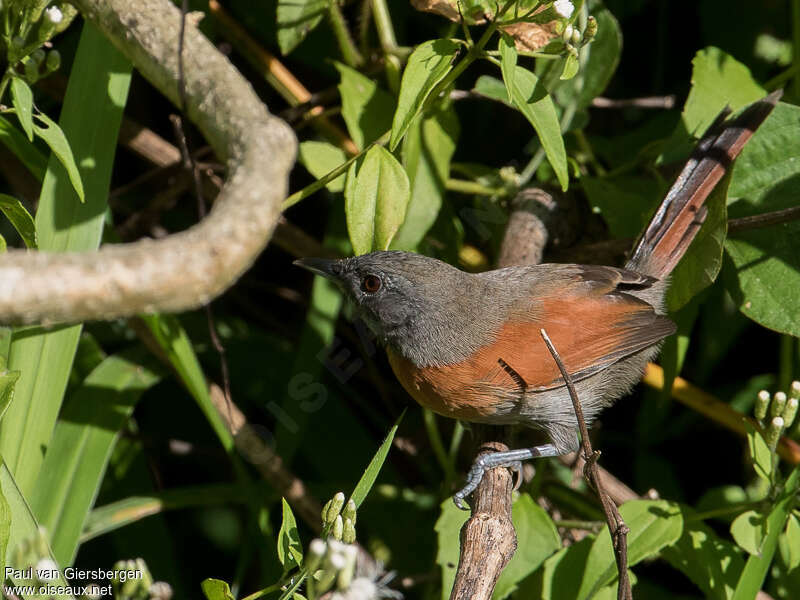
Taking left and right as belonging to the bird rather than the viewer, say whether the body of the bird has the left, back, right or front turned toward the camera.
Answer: left

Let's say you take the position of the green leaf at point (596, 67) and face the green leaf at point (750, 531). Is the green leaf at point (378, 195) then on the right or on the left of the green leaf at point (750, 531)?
right

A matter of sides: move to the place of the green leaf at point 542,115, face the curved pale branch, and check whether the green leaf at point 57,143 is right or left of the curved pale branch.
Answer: right

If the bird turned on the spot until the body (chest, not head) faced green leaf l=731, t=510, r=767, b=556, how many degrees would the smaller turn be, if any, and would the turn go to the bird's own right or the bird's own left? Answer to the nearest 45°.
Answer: approximately 135° to the bird's own left

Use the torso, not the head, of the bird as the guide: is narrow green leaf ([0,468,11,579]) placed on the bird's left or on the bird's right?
on the bird's left

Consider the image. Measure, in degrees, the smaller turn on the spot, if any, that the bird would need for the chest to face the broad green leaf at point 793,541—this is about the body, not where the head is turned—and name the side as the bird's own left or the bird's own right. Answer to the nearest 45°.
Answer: approximately 135° to the bird's own left

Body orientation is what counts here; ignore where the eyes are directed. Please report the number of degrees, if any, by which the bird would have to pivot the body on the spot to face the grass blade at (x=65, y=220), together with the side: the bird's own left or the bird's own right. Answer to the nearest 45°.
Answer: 0° — it already faces it

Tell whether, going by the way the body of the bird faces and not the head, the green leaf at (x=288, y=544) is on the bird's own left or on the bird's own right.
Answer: on the bird's own left

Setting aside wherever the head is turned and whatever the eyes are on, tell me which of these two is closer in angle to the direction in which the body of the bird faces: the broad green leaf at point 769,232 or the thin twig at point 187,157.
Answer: the thin twig
